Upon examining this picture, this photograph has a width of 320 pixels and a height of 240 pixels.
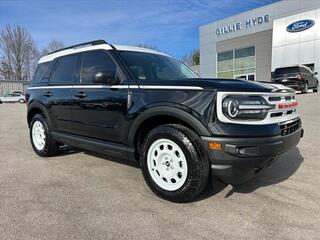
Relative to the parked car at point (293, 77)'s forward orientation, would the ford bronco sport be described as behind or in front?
behind

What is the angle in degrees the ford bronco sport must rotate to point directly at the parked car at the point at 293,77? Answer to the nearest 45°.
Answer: approximately 90° to its left

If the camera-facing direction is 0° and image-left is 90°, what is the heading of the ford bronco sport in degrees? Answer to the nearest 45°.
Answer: approximately 315°

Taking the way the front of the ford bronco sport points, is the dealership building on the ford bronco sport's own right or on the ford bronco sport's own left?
on the ford bronco sport's own left

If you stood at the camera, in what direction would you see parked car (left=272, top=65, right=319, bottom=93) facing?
facing away from the viewer and to the right of the viewer

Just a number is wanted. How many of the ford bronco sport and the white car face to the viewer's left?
1

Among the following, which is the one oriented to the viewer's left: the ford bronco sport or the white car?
the white car

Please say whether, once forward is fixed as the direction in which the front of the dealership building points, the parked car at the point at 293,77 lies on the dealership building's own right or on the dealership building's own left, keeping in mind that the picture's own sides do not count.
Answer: on the dealership building's own left

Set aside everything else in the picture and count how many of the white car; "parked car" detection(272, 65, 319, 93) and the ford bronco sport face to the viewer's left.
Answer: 1

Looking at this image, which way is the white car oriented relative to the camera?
to the viewer's left

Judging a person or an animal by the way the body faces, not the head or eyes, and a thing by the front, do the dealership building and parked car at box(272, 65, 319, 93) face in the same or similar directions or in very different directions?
very different directions

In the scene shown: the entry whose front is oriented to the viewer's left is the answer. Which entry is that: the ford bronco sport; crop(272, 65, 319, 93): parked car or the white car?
the white car
